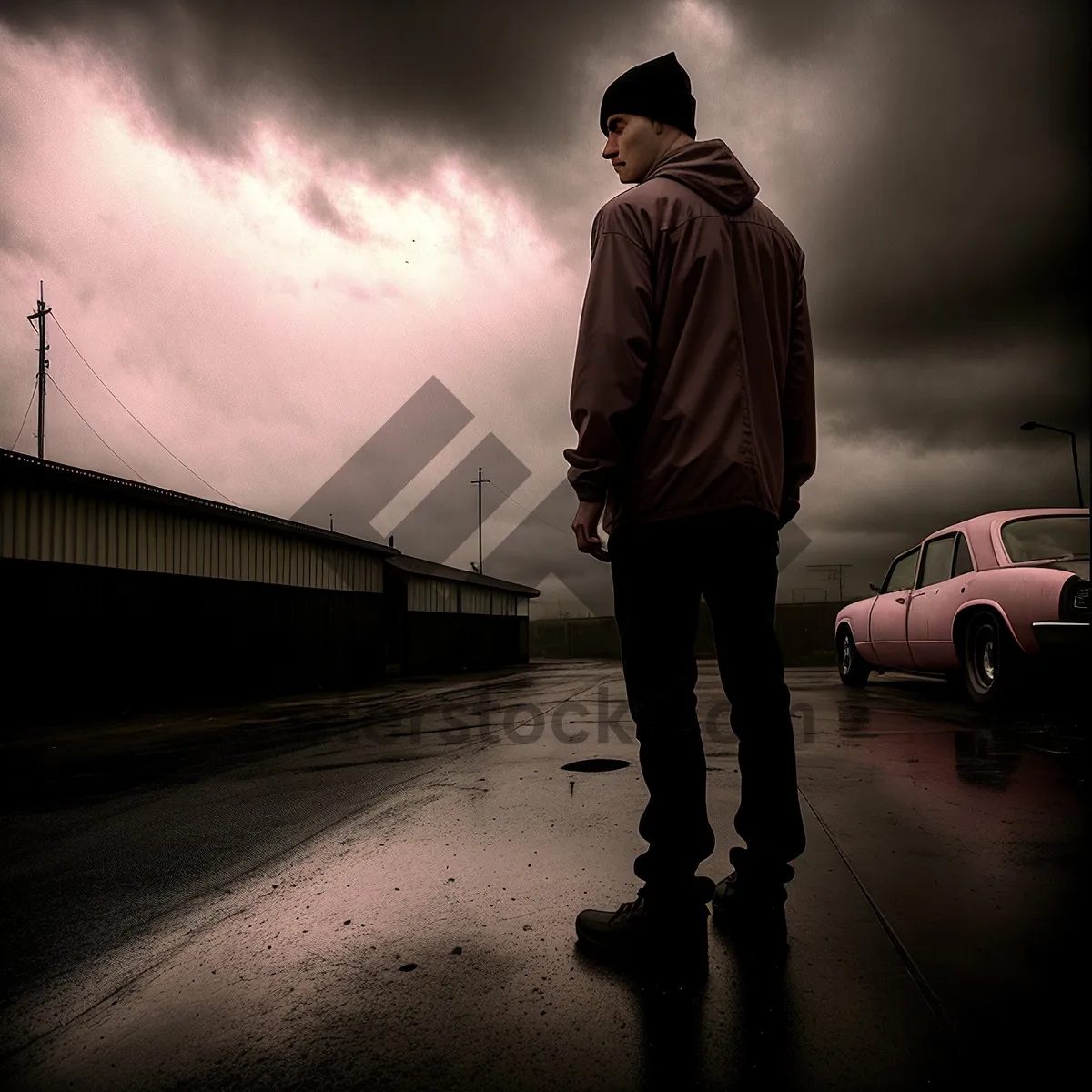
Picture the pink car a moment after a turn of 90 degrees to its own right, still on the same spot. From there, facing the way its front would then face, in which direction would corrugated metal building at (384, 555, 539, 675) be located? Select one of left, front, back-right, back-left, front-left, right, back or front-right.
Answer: left

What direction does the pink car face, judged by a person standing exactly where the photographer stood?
facing away from the viewer and to the left of the viewer

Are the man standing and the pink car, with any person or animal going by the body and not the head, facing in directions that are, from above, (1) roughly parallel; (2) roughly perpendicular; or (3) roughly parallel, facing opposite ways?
roughly parallel

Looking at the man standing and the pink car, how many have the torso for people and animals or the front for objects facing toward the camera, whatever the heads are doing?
0

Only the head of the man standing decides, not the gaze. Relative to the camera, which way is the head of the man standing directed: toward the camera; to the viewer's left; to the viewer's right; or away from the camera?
to the viewer's left

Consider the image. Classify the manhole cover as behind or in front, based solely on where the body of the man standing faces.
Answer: in front

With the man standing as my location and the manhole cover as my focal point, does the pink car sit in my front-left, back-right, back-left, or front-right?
front-right

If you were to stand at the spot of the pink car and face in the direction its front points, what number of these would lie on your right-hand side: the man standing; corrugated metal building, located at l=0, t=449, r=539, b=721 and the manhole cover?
0

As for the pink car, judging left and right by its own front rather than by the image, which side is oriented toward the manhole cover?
left

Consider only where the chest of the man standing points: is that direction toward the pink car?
no

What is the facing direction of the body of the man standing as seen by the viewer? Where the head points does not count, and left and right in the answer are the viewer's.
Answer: facing away from the viewer and to the left of the viewer

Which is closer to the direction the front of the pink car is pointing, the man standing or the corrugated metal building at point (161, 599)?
the corrugated metal building
